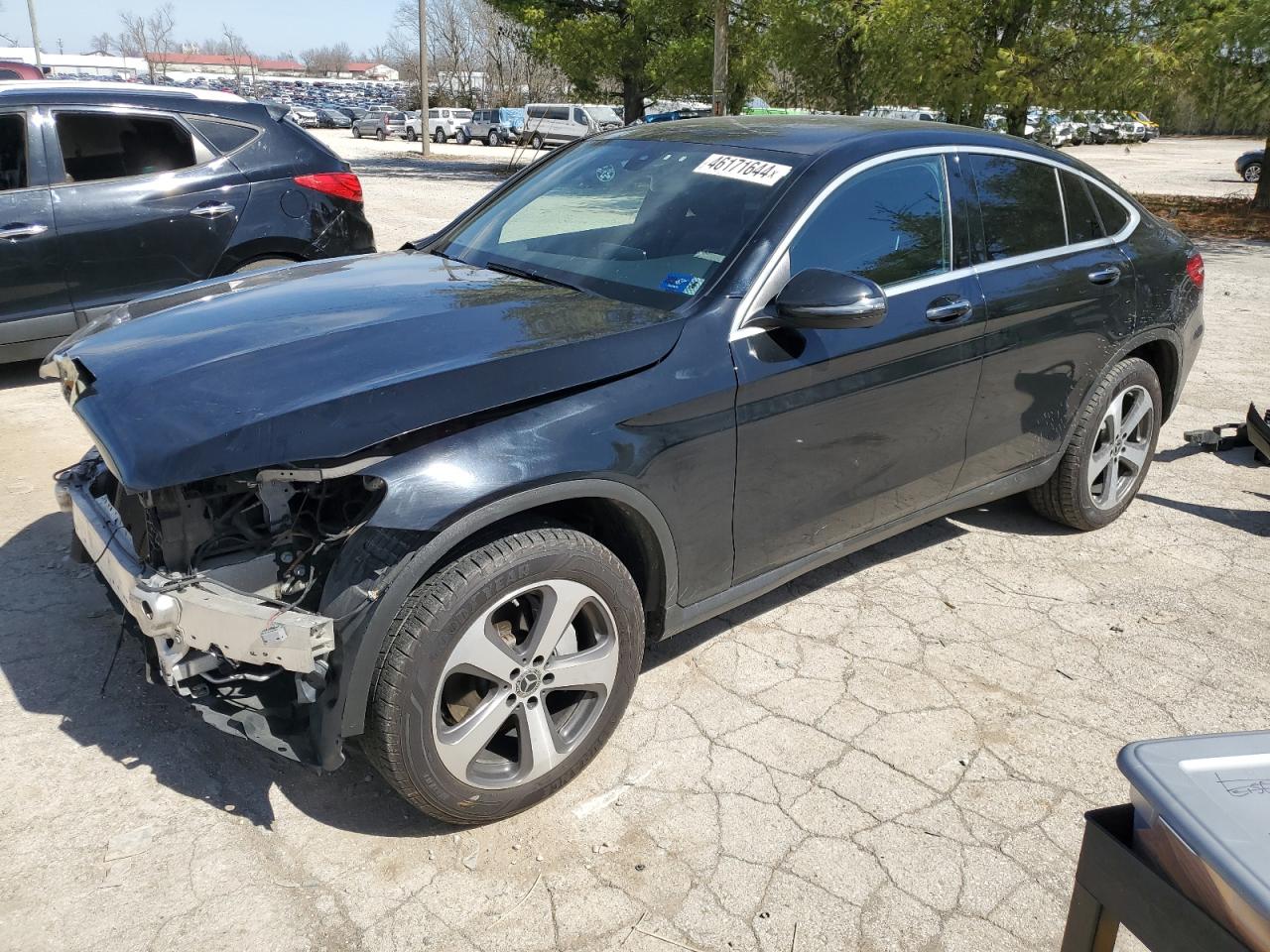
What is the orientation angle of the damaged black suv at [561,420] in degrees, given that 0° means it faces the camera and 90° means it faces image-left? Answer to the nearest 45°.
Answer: approximately 45°

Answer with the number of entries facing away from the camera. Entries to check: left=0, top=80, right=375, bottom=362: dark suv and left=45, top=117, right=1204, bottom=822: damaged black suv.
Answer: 0

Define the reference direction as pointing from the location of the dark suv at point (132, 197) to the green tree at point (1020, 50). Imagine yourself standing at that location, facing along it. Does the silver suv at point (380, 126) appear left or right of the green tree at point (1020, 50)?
left

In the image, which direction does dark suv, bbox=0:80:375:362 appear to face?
to the viewer's left

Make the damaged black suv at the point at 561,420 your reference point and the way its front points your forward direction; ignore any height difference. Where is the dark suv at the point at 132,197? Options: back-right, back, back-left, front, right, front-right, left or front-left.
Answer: right

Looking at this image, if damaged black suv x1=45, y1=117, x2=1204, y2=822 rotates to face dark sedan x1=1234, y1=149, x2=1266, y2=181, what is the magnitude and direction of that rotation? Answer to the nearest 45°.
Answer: approximately 180°

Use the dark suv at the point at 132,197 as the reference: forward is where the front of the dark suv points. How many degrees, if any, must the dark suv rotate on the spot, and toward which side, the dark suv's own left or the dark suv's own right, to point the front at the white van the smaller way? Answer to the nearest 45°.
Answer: approximately 135° to the dark suv's own right

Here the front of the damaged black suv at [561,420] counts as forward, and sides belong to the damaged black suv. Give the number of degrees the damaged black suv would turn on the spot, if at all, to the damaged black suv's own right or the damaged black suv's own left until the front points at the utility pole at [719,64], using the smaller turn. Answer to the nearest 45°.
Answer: approximately 135° to the damaged black suv's own right

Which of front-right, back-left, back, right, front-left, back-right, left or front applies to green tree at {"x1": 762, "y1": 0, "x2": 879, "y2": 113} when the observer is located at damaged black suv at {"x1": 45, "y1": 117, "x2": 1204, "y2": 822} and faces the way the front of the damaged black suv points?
back-right

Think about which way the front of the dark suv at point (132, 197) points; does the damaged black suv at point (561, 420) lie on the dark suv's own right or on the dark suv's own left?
on the dark suv's own left

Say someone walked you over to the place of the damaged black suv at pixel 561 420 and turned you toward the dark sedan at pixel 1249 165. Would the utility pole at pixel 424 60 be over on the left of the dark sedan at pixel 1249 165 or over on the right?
left
